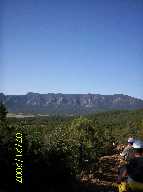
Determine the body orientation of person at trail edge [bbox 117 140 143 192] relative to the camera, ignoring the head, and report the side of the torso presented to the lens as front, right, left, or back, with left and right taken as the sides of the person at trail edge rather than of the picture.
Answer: back
